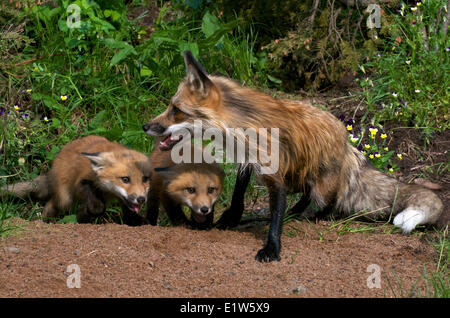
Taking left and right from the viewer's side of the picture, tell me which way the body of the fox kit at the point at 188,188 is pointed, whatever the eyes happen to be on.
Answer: facing the viewer and to the right of the viewer

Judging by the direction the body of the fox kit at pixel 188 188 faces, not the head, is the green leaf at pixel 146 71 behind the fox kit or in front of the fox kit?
behind

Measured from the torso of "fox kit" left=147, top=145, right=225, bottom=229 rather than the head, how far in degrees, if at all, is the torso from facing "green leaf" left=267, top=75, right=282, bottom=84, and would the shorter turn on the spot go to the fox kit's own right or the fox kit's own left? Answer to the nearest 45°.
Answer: approximately 135° to the fox kit's own left

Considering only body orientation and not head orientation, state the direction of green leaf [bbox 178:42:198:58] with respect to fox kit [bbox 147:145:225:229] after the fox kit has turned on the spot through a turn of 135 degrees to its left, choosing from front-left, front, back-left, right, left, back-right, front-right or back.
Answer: front

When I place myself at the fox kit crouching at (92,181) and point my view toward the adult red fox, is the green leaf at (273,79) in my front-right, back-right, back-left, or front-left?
front-left
